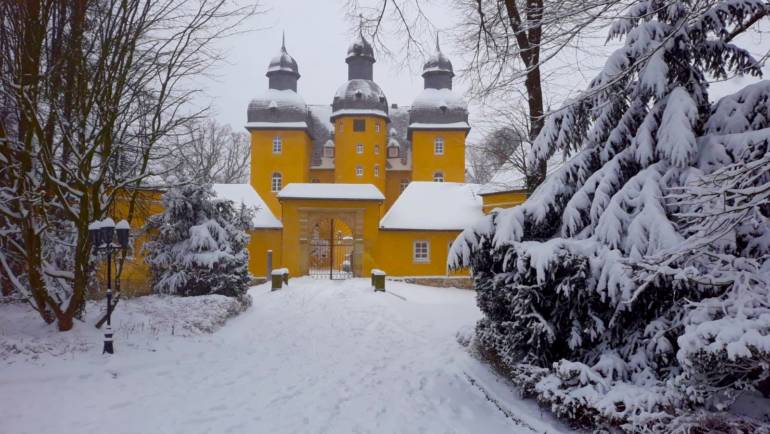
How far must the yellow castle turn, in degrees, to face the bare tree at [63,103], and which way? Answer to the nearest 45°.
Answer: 0° — it already faces it

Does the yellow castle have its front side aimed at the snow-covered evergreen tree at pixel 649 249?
yes

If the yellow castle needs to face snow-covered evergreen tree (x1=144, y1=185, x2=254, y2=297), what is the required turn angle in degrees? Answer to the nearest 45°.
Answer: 0° — it already faces it

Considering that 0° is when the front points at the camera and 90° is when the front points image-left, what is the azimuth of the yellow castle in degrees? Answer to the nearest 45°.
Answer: approximately 0°
